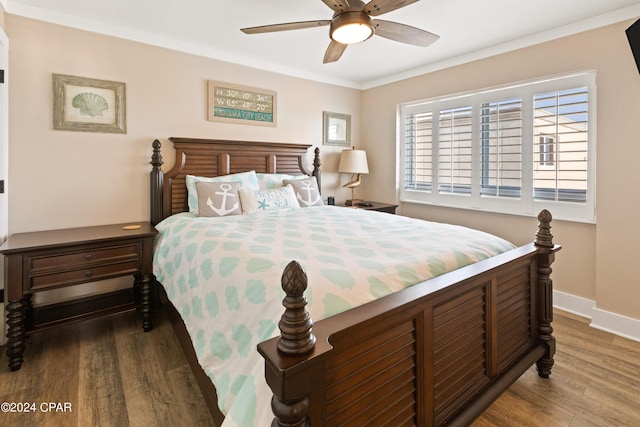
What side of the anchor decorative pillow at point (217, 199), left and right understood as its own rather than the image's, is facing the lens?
front

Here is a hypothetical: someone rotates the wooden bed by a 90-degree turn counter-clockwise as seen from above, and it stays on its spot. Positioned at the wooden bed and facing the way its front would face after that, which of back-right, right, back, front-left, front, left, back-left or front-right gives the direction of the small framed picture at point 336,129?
front-left

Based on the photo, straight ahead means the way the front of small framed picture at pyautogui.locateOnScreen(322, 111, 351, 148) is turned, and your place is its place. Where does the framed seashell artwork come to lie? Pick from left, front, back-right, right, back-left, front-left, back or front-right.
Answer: right

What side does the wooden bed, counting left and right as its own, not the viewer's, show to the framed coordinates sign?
back

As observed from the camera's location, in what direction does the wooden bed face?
facing the viewer and to the right of the viewer

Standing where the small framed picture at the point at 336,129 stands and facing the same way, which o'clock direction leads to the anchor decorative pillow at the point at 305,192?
The anchor decorative pillow is roughly at 2 o'clock from the small framed picture.

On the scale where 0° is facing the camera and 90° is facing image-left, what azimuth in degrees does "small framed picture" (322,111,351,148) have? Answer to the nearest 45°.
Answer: approximately 315°

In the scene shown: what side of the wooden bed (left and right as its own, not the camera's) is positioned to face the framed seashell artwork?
back

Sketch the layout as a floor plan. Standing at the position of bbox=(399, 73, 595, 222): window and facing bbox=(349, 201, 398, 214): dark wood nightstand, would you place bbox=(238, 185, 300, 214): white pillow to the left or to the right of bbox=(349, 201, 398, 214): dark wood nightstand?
left

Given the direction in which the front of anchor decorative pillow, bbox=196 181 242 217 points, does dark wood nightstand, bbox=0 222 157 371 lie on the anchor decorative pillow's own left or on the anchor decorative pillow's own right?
on the anchor decorative pillow's own right

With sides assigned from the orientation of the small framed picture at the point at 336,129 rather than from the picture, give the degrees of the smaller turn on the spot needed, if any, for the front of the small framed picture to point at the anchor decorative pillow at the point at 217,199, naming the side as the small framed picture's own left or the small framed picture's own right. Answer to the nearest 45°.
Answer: approximately 90° to the small framed picture's own right

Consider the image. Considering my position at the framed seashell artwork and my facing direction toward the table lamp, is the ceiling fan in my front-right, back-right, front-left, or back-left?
front-right

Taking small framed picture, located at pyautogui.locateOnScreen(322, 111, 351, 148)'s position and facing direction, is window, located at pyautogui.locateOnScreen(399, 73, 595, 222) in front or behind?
in front

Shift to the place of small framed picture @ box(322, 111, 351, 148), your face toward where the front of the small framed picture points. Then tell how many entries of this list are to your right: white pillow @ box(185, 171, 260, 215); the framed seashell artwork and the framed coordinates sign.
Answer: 3
